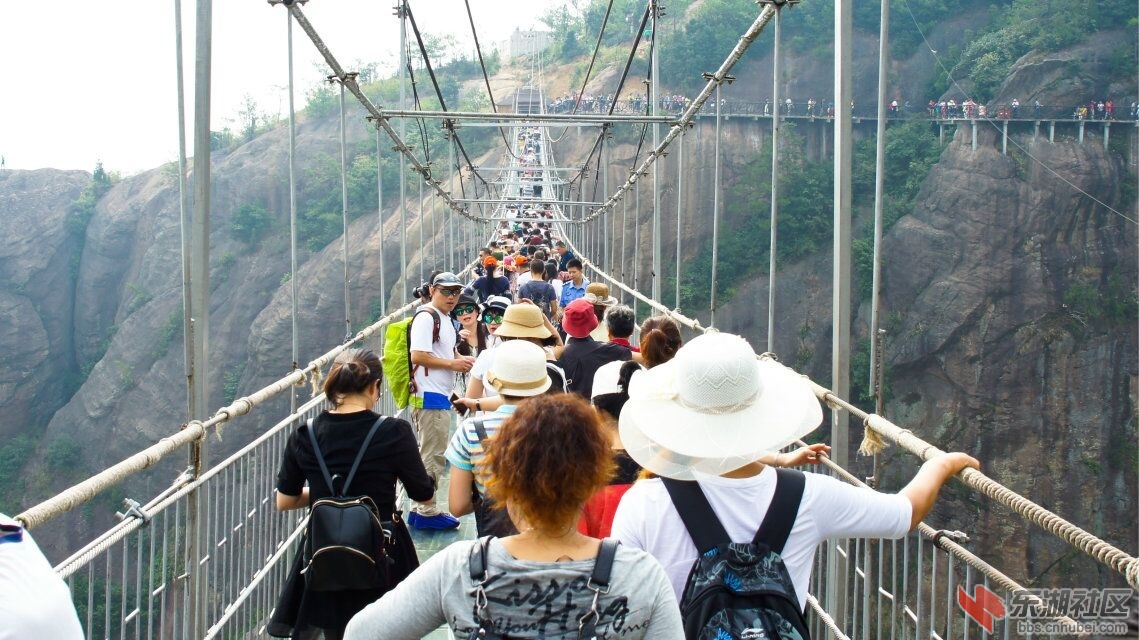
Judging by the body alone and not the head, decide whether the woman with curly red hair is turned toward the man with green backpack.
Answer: yes

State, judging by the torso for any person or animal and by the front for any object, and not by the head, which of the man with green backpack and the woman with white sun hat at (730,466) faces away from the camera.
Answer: the woman with white sun hat

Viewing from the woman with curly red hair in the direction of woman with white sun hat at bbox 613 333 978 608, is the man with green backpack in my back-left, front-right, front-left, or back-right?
front-left

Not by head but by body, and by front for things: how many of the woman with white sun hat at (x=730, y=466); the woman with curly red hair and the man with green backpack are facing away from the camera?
2

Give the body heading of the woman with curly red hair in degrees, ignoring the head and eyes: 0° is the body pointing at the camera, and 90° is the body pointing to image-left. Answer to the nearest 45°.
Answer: approximately 180°

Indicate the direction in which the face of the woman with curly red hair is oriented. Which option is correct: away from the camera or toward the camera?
away from the camera

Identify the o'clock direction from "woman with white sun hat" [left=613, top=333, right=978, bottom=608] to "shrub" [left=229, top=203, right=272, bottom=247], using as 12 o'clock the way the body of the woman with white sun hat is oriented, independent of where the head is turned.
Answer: The shrub is roughly at 11 o'clock from the woman with white sun hat.

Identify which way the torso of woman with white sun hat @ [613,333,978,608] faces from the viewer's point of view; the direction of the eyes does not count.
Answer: away from the camera

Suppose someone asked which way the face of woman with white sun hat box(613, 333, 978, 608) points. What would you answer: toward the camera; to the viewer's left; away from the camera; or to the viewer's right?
away from the camera

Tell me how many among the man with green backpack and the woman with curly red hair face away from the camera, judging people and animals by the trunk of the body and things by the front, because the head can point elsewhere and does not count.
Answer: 1
